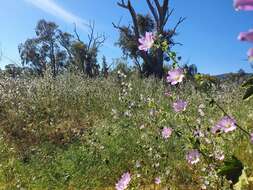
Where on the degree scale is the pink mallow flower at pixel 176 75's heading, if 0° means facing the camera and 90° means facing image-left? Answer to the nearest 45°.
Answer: approximately 0°

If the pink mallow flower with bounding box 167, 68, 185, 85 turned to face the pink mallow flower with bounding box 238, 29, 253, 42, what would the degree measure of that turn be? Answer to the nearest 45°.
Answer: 0° — it already faces it

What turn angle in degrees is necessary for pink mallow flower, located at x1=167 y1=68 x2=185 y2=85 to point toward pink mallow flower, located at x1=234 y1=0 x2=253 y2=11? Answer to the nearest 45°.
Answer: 0° — it already faces it
